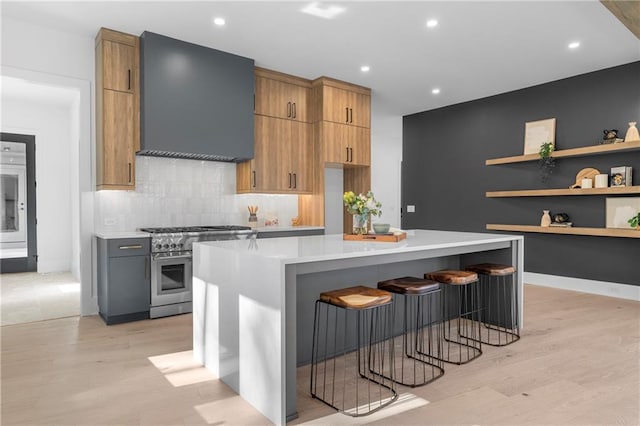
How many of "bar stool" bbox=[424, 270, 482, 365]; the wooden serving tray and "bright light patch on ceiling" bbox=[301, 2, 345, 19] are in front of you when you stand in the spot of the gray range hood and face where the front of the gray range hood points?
3

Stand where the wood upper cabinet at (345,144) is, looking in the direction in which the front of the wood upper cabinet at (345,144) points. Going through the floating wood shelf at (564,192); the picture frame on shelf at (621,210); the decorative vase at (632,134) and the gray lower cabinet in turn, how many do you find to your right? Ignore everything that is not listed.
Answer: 1

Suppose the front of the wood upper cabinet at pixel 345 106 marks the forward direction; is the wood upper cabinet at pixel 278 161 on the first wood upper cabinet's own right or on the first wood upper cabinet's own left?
on the first wood upper cabinet's own right

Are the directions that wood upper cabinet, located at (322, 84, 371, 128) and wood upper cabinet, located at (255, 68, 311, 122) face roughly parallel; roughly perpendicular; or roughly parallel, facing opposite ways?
roughly parallel

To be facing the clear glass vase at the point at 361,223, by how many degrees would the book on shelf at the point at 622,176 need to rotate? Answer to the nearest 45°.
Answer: approximately 45° to its right

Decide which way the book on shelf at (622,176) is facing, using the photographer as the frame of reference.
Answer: facing the viewer

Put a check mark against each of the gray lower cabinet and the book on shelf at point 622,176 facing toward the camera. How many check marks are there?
2

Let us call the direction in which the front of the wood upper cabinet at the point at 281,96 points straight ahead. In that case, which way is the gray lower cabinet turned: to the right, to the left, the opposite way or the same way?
the same way

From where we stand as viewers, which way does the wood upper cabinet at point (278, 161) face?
facing the viewer and to the right of the viewer

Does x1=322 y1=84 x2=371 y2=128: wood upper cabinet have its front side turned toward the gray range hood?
no

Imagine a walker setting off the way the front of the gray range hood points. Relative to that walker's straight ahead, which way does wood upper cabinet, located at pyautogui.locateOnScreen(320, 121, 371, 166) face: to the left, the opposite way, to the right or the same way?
the same way

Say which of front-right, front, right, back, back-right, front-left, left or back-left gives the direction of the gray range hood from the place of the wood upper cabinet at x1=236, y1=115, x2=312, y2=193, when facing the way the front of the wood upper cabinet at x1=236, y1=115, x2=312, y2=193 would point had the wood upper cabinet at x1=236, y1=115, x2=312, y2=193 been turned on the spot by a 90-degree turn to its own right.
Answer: front

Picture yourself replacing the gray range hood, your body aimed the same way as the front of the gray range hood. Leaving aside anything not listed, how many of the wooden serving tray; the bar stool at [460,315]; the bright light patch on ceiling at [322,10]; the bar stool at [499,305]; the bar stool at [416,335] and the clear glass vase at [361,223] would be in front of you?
6

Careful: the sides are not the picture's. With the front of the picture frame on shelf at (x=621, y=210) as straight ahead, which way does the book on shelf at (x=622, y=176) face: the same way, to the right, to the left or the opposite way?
the same way

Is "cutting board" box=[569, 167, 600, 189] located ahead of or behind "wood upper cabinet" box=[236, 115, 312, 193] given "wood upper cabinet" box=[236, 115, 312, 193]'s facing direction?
ahead

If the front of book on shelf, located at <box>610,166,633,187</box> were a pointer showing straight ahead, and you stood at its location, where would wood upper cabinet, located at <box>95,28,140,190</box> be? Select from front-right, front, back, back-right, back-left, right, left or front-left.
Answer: front-right

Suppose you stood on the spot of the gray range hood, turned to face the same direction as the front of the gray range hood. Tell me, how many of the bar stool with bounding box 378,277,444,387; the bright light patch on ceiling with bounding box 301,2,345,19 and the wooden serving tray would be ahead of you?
3

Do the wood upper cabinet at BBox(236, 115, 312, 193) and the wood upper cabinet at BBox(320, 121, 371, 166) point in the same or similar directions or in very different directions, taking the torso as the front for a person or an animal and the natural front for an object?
same or similar directions

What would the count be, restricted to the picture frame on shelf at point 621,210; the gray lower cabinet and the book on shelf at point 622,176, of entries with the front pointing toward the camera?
3

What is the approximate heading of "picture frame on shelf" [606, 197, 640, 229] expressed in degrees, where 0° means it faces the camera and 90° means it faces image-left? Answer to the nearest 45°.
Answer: approximately 0°

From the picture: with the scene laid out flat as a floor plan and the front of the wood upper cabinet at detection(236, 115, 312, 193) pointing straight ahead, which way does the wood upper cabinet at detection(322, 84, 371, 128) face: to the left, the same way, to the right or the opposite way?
the same way
